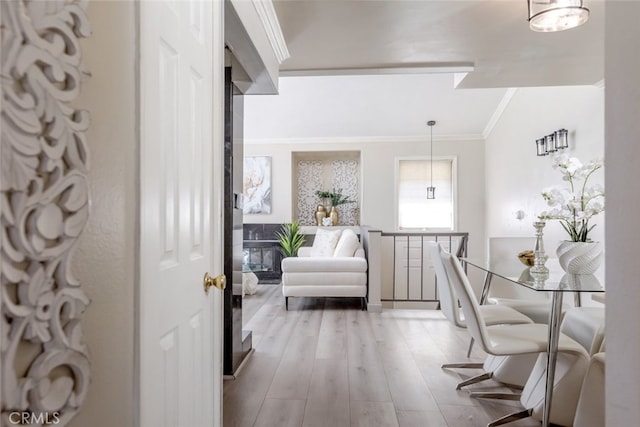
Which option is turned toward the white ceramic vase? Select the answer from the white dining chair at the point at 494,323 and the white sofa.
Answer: the white dining chair

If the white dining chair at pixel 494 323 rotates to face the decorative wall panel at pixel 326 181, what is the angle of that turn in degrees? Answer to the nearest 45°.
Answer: approximately 135° to its left

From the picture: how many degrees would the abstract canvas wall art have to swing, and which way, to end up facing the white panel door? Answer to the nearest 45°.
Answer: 0° — it already faces it

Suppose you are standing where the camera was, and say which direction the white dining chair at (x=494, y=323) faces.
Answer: facing to the right of the viewer

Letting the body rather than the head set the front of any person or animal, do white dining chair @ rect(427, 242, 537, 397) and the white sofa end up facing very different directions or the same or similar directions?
very different directions

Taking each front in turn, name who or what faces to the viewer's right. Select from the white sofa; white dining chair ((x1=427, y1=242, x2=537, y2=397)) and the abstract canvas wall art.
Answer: the white dining chair

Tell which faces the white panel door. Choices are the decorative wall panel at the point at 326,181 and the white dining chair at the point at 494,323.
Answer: the decorative wall panel

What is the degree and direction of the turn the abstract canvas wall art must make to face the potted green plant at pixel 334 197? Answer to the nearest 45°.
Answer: approximately 90° to its left

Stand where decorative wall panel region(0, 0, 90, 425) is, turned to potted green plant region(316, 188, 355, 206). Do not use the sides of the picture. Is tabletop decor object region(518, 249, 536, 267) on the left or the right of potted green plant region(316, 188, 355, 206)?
right

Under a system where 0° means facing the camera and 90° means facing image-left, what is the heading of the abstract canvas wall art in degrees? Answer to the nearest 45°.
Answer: approximately 0°

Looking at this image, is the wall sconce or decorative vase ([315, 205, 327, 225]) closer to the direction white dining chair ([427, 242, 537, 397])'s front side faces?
the wall sconce
